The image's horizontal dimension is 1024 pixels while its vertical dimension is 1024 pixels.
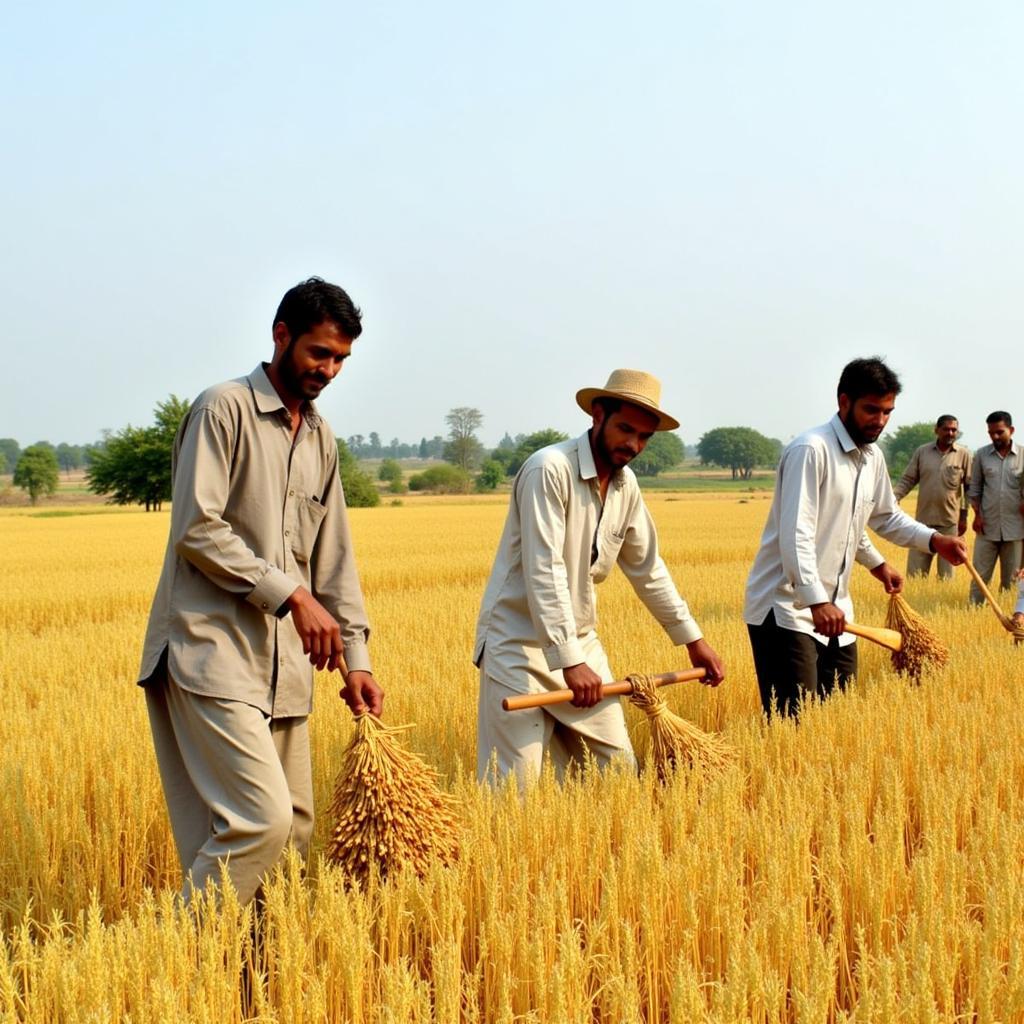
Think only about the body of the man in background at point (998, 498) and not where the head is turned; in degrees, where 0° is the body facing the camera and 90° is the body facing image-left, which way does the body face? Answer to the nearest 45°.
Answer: approximately 0°

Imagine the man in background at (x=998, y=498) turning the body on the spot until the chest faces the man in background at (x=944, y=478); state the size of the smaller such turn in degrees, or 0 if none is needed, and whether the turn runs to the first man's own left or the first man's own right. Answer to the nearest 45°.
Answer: approximately 135° to the first man's own right

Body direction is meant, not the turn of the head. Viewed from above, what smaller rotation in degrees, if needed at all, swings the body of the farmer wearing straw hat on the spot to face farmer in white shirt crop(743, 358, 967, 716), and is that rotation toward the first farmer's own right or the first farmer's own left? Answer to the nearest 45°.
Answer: approximately 90° to the first farmer's own left

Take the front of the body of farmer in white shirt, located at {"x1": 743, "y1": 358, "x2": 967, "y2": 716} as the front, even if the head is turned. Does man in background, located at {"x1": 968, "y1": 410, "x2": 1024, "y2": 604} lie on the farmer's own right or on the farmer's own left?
on the farmer's own left

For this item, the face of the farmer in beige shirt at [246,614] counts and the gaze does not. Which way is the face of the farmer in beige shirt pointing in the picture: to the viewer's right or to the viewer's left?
to the viewer's right
